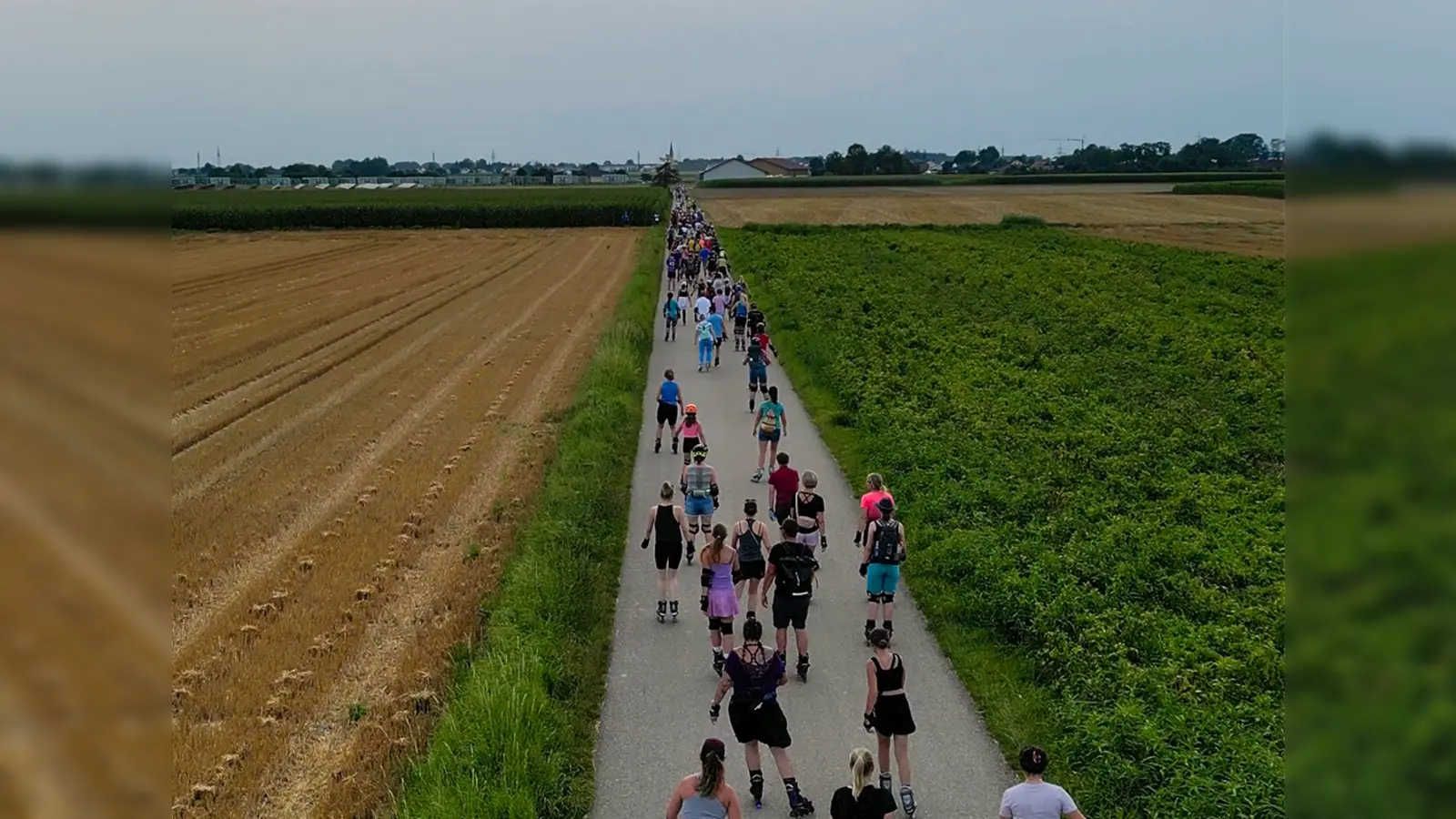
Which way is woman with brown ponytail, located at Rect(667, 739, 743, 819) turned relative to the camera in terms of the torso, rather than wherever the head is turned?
away from the camera

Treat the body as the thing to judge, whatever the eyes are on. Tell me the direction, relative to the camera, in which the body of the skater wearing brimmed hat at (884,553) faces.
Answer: away from the camera

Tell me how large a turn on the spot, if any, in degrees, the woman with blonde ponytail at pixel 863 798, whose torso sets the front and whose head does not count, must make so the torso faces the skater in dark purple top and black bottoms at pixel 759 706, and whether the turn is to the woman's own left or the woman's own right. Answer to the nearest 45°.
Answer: approximately 45° to the woman's own left

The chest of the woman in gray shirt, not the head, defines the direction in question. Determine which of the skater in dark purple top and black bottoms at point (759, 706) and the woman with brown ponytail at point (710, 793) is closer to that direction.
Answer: the skater in dark purple top and black bottoms

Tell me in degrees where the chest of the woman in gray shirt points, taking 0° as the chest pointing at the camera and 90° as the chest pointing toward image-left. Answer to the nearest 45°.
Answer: approximately 180°

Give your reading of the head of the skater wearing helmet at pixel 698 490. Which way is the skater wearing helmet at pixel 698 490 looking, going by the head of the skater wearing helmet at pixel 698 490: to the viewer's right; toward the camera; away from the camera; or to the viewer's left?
away from the camera

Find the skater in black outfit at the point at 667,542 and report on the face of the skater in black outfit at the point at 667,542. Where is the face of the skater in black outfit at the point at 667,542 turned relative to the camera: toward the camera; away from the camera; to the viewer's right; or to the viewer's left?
away from the camera

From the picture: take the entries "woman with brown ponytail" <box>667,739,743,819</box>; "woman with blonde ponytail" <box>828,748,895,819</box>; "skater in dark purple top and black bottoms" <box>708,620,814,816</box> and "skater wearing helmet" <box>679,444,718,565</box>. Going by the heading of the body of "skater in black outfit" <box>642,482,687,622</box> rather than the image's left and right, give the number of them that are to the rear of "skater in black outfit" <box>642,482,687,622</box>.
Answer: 3

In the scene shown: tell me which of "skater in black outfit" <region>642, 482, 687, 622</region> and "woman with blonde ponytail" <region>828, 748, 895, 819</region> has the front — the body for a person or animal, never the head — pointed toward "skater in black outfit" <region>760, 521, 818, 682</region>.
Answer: the woman with blonde ponytail

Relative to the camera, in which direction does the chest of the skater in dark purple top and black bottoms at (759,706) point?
away from the camera

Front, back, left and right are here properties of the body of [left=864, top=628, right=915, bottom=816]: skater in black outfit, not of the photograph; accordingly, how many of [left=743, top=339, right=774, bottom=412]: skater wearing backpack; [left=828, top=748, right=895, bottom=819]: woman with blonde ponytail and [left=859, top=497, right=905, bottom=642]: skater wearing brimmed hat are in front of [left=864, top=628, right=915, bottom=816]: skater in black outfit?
2

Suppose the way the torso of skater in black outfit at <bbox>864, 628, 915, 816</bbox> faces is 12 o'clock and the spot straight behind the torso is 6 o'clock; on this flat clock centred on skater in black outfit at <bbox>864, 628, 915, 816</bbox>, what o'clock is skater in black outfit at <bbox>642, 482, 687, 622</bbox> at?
skater in black outfit at <bbox>642, 482, 687, 622</bbox> is roughly at 11 o'clock from skater in black outfit at <bbox>864, 628, 915, 816</bbox>.

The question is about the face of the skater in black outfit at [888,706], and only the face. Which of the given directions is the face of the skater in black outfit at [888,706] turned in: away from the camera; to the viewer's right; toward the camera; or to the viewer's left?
away from the camera
